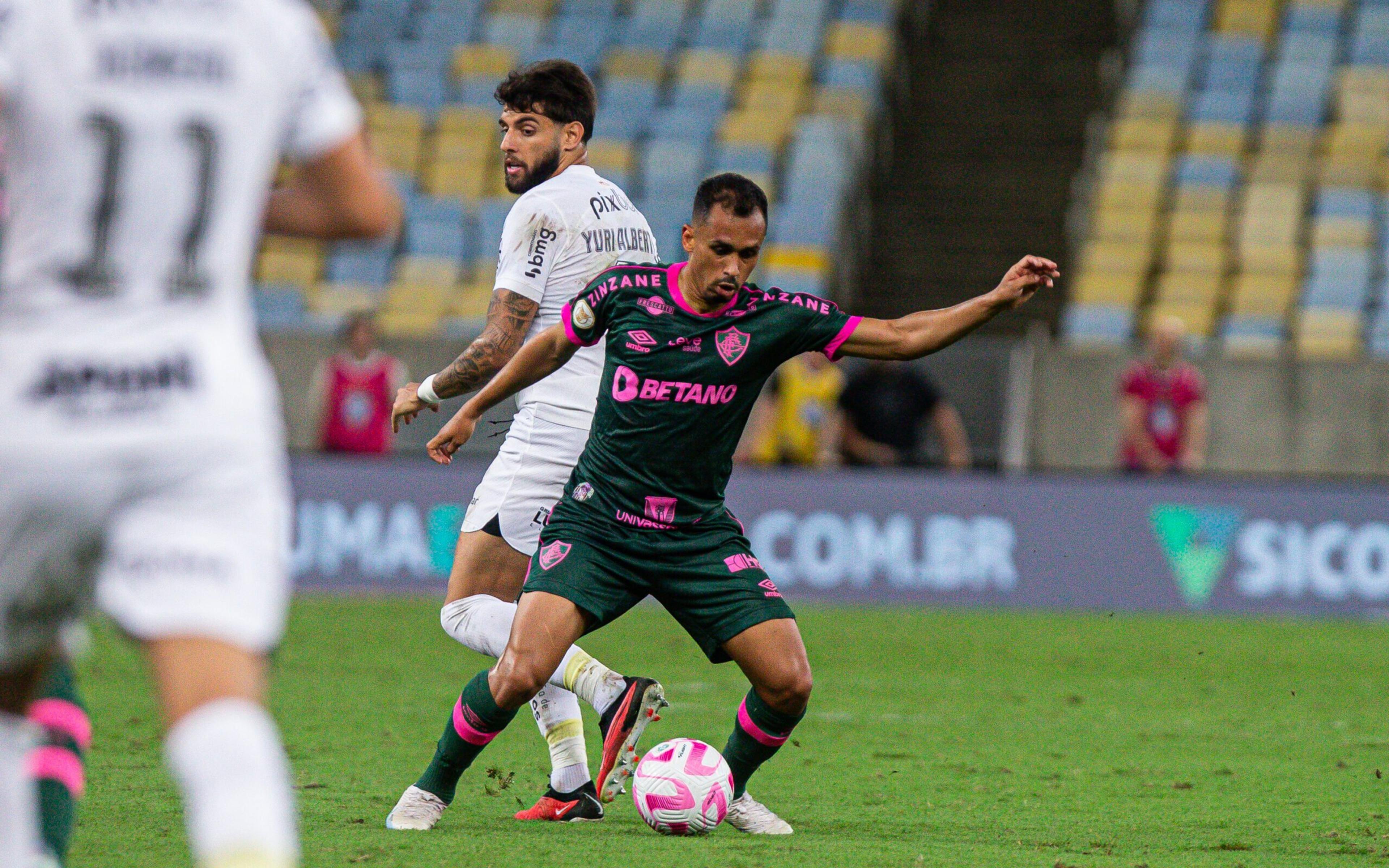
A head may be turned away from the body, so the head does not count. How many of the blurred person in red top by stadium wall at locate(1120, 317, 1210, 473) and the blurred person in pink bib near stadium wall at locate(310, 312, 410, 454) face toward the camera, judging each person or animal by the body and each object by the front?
2

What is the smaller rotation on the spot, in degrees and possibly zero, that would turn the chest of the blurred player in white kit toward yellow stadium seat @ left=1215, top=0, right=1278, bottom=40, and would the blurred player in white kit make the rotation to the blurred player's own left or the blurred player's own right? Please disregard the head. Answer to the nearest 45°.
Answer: approximately 45° to the blurred player's own right

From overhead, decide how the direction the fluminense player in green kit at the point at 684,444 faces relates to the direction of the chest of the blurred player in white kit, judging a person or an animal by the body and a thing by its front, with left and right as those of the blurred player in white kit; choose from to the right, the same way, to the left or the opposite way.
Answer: the opposite way

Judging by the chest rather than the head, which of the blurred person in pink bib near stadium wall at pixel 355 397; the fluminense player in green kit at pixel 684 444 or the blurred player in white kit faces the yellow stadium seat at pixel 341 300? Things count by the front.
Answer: the blurred player in white kit

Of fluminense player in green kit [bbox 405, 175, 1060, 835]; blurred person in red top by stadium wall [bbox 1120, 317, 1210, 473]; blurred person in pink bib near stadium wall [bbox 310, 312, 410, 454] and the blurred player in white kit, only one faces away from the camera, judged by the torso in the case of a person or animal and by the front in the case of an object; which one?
the blurred player in white kit

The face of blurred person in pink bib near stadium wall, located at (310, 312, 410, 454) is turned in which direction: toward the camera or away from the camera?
toward the camera

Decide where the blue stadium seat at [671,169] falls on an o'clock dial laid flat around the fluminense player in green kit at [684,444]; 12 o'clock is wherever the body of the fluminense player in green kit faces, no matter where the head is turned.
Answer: The blue stadium seat is roughly at 6 o'clock from the fluminense player in green kit.

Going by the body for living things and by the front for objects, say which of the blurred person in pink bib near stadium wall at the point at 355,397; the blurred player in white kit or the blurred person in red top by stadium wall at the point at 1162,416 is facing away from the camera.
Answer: the blurred player in white kit

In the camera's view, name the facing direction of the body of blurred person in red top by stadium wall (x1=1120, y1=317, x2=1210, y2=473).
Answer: toward the camera

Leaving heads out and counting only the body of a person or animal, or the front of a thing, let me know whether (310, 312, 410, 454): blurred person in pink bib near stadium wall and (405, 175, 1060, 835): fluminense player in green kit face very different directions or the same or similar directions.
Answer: same or similar directions

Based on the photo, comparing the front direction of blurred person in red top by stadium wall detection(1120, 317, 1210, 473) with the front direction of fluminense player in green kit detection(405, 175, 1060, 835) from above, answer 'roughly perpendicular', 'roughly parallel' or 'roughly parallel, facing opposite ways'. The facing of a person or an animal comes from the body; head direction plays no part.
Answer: roughly parallel

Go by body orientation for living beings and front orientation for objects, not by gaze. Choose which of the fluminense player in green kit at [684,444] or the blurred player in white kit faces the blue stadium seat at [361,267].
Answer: the blurred player in white kit

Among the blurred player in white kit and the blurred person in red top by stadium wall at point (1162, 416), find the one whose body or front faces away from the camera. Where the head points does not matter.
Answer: the blurred player in white kit

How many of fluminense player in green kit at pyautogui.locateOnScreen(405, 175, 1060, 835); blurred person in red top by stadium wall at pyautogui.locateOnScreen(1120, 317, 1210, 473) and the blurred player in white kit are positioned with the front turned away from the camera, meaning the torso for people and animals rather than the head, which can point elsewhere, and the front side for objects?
1

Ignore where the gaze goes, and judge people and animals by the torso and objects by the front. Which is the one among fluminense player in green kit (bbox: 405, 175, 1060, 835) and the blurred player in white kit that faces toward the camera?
the fluminense player in green kit

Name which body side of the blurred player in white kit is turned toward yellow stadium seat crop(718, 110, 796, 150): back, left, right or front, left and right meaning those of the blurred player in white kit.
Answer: front

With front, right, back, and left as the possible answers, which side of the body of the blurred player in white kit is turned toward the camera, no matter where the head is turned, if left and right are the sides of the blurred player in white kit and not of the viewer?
back
